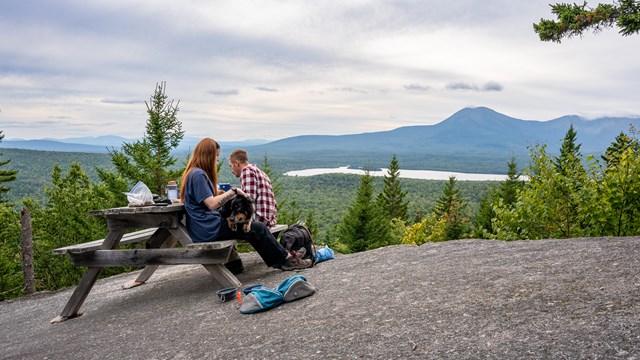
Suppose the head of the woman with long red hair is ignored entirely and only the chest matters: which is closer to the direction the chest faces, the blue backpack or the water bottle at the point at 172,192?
the blue backpack

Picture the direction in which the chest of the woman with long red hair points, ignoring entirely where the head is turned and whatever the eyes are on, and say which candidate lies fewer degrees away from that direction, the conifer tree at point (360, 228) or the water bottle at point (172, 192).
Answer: the conifer tree

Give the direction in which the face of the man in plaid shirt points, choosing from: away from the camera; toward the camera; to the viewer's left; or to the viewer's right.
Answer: to the viewer's left

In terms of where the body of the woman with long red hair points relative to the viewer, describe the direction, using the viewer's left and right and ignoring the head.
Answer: facing to the right of the viewer

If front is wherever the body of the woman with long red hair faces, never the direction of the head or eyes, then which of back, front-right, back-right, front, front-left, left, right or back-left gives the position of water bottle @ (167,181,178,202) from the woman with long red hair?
back-left

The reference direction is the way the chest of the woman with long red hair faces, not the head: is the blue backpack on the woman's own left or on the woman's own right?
on the woman's own right

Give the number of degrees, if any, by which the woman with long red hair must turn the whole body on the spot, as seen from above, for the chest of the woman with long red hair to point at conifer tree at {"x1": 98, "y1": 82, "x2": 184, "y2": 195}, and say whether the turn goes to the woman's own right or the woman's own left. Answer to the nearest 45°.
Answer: approximately 90° to the woman's own left

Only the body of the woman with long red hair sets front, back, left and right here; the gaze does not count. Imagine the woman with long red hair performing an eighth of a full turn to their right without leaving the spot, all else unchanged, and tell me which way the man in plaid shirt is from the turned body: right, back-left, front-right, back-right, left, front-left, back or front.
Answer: left
